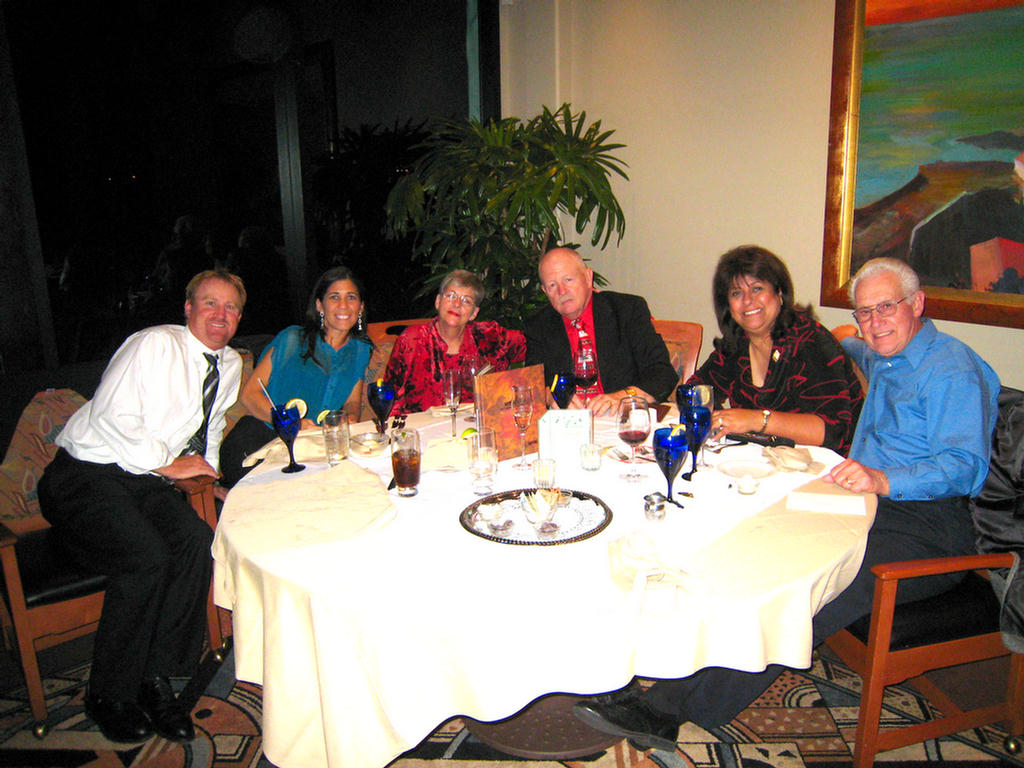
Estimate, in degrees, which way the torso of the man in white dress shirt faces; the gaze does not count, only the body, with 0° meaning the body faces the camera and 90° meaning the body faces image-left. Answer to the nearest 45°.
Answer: approximately 315°

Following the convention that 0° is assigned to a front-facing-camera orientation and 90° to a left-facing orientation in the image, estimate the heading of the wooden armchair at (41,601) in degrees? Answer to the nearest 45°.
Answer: approximately 315°

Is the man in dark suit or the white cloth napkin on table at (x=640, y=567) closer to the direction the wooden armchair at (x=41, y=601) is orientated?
the white cloth napkin on table

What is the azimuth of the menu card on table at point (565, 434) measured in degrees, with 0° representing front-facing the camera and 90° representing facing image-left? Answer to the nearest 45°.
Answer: approximately 0°

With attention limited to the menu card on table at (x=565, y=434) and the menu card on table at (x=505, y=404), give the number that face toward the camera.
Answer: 2

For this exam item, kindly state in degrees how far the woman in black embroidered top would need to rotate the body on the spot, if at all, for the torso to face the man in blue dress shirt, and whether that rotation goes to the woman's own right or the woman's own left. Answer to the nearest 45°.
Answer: approximately 90° to the woman's own left

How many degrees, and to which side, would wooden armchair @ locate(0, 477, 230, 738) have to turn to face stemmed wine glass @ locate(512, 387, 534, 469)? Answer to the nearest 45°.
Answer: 0° — it already faces it

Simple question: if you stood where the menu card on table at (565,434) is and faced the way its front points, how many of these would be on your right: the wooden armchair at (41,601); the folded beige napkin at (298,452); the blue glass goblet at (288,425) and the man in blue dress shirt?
3

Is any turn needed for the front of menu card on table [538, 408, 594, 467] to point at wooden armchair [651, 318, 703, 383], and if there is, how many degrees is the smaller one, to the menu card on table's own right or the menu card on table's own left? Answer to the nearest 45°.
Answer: approximately 180°
